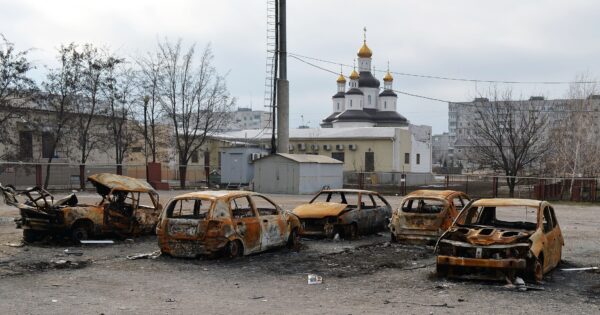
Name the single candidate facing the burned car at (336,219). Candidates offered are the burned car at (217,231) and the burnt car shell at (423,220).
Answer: the burned car at (217,231)

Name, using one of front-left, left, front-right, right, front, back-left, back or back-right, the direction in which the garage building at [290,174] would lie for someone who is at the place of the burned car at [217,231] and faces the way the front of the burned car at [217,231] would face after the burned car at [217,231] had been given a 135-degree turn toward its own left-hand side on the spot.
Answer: right

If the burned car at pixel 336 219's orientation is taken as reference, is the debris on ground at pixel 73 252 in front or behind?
in front

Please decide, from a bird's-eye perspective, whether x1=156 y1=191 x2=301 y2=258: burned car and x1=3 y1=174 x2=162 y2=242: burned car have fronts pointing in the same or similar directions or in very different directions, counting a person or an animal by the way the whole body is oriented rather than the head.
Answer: very different directions

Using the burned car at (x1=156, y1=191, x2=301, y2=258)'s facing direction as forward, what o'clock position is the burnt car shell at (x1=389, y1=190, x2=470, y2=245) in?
The burnt car shell is roughly at 1 o'clock from the burned car.

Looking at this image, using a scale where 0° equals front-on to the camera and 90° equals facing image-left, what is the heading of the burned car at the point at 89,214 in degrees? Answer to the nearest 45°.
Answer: approximately 45°

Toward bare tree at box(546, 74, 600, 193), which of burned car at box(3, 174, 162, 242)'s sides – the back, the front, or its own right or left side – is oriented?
back

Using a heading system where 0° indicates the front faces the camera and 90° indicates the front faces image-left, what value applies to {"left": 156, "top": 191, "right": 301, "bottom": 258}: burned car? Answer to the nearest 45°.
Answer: approximately 225°

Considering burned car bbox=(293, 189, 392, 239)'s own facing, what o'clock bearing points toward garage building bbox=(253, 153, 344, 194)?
The garage building is roughly at 4 o'clock from the burned car.

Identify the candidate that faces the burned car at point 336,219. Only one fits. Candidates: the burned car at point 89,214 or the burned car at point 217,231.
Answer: the burned car at point 217,231
